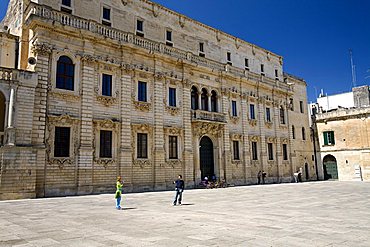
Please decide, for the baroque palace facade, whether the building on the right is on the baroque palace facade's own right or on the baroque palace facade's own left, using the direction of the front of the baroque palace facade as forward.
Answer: on the baroque palace facade's own left

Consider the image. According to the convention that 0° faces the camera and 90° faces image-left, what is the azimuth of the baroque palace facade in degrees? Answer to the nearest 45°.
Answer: approximately 315°
